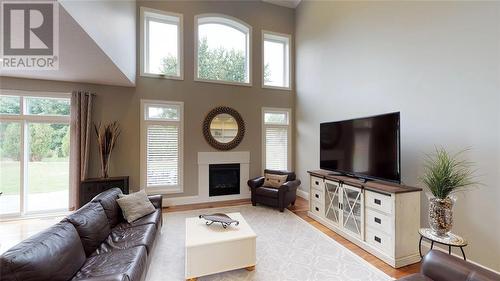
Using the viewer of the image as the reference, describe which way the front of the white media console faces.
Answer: facing the viewer and to the left of the viewer

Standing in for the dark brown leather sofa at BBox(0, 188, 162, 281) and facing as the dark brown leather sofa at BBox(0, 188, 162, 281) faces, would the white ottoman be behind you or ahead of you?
ahead

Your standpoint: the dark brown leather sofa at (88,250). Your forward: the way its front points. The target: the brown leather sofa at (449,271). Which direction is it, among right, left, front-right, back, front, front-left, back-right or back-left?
front

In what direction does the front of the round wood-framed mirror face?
toward the camera

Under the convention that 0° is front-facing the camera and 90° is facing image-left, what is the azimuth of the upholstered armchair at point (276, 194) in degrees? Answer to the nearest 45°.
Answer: approximately 45°

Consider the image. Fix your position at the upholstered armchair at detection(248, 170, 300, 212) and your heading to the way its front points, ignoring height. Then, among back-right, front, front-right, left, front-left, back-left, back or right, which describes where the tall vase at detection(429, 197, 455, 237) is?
left

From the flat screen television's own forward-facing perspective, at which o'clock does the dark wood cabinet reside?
The dark wood cabinet is roughly at 1 o'clock from the flat screen television.

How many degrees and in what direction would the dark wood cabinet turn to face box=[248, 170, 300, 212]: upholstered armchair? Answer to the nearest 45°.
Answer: approximately 45° to its left

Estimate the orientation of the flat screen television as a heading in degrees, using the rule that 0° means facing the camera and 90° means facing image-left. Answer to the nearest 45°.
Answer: approximately 45°

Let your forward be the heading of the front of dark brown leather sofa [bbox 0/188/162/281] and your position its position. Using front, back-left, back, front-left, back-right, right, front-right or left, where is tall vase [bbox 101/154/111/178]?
back-left

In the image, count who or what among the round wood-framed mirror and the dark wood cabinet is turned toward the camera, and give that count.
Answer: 2

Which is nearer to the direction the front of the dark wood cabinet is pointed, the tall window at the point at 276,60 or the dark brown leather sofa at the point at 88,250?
the dark brown leather sofa
